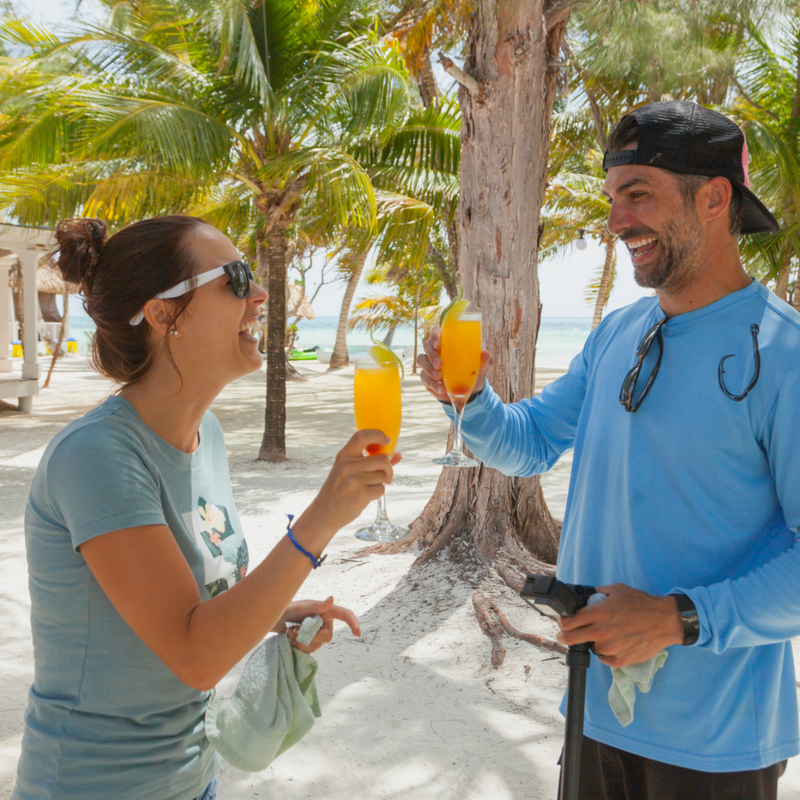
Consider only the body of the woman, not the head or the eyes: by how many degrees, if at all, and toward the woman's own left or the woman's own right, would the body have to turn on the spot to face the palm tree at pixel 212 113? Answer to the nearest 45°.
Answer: approximately 90° to the woman's own left

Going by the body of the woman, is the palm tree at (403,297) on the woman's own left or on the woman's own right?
on the woman's own left

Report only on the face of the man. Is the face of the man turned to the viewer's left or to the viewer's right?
to the viewer's left

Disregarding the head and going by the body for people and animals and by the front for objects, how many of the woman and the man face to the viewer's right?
1

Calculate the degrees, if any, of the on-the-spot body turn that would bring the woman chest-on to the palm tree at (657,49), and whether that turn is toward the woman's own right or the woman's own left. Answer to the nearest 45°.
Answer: approximately 45° to the woman's own left

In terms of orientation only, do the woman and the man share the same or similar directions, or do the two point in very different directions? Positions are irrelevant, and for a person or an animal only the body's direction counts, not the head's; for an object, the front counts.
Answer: very different directions

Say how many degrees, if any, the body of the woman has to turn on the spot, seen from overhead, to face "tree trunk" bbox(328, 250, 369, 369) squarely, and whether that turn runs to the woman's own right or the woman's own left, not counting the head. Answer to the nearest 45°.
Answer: approximately 90° to the woman's own left

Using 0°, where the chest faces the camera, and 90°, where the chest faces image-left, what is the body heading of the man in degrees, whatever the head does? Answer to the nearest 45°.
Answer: approximately 45°

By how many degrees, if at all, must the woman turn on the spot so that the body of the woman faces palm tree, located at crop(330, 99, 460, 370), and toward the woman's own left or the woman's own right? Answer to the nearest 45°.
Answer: approximately 90° to the woman's own left

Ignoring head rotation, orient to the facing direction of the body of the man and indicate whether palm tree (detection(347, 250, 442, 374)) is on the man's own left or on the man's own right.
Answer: on the man's own right

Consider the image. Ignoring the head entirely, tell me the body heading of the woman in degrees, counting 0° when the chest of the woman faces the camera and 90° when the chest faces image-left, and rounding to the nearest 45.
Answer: approximately 270°
